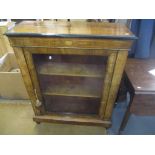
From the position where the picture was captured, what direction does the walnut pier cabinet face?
facing the viewer

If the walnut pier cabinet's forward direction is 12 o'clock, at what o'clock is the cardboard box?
The cardboard box is roughly at 4 o'clock from the walnut pier cabinet.
